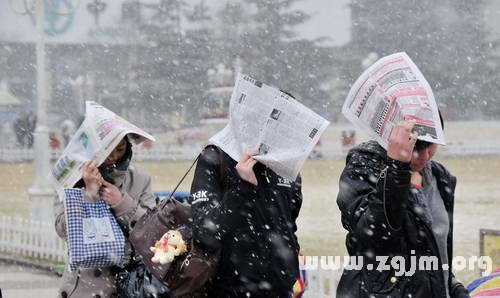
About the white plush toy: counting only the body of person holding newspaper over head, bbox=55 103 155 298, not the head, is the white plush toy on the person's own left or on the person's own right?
on the person's own left

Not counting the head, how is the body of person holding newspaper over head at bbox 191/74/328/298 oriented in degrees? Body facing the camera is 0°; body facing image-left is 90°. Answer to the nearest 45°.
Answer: approximately 315°

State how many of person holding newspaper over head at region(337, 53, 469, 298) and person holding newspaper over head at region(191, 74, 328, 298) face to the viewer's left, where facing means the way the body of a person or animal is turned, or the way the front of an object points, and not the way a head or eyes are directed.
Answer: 0

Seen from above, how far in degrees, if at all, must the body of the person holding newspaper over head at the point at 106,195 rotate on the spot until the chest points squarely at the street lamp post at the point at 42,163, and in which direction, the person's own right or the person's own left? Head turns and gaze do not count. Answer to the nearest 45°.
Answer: approximately 135° to the person's own right

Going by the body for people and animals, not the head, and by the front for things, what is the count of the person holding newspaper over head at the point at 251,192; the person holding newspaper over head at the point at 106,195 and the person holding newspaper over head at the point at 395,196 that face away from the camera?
0

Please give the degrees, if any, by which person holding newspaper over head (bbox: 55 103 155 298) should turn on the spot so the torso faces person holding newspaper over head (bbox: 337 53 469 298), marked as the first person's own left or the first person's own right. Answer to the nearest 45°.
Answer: approximately 90° to the first person's own left

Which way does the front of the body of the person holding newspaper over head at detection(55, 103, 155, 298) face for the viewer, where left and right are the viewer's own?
facing the viewer and to the left of the viewer

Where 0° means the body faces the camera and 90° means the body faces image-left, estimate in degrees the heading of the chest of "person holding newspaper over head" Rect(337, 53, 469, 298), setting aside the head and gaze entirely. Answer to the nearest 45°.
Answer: approximately 315°
